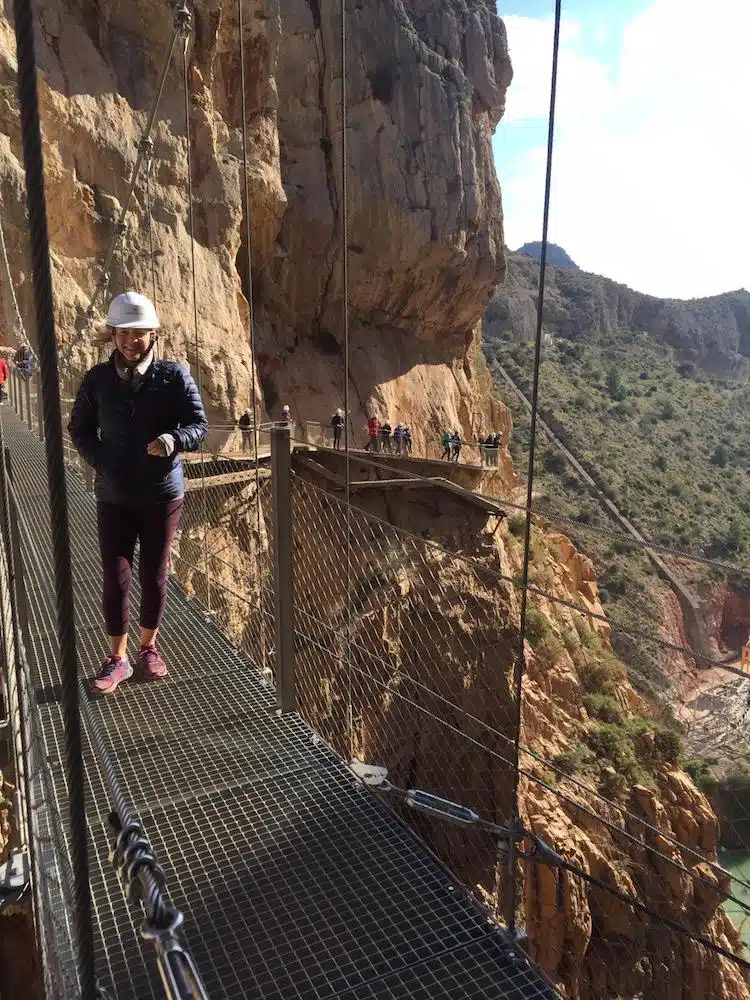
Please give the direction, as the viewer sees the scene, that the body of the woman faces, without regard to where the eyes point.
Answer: toward the camera

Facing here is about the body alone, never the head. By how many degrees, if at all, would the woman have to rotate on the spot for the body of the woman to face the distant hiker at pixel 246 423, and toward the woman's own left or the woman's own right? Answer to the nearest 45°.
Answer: approximately 180°

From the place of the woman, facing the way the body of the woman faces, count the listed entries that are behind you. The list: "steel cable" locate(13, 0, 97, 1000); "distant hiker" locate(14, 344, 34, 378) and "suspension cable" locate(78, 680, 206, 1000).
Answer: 1

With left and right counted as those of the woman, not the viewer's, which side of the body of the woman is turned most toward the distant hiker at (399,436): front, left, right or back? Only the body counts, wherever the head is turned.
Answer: back

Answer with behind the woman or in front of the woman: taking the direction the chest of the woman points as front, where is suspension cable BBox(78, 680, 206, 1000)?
in front

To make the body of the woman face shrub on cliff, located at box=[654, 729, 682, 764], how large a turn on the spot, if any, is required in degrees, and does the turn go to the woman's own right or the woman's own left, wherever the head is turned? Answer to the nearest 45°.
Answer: approximately 135° to the woman's own left

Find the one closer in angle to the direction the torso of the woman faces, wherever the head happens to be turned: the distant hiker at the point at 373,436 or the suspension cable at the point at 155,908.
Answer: the suspension cable

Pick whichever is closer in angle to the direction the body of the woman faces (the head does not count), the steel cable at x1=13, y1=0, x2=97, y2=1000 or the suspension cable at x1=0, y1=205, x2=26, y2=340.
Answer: the steel cable

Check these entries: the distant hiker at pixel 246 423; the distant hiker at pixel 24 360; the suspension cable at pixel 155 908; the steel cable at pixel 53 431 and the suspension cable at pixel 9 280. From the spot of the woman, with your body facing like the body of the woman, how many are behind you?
3
